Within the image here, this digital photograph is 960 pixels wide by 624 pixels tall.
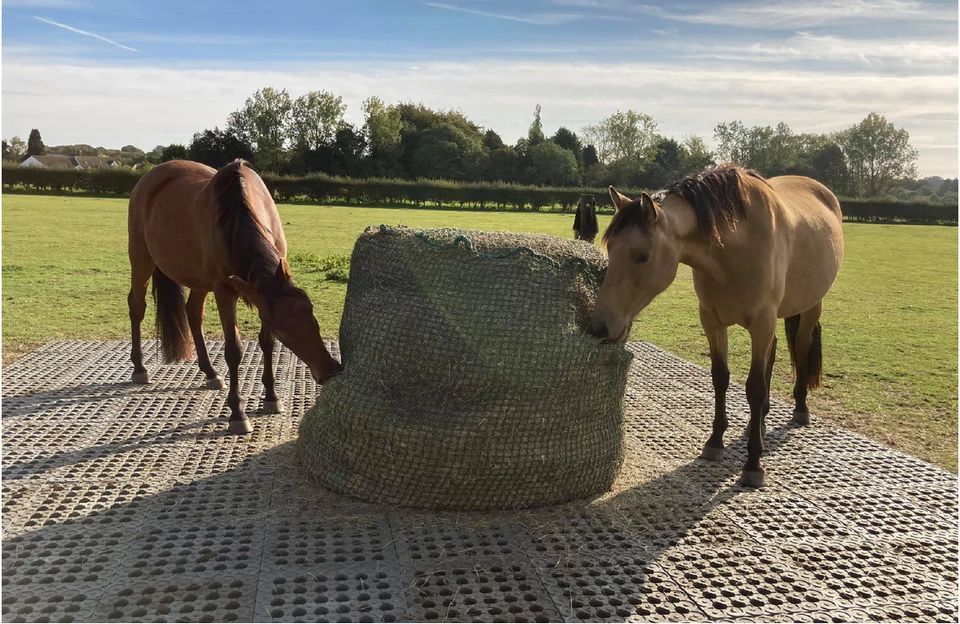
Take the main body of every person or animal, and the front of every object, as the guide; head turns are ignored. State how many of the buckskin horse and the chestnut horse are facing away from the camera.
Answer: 0

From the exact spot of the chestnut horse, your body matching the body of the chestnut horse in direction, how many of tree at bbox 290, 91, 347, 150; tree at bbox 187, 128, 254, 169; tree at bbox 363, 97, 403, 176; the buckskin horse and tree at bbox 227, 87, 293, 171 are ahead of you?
1

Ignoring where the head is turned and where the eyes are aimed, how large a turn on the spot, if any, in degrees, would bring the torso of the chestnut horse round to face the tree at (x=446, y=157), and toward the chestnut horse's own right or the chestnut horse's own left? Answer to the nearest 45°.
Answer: approximately 135° to the chestnut horse's own left

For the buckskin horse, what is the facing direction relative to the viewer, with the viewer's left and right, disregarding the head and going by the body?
facing the viewer and to the left of the viewer

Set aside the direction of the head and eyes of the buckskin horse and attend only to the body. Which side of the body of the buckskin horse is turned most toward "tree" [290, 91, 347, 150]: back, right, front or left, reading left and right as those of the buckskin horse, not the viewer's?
right

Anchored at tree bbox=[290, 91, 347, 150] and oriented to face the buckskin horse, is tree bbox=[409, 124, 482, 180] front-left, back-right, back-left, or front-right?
front-left

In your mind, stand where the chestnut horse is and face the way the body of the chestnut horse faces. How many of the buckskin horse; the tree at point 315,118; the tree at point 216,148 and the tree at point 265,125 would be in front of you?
1

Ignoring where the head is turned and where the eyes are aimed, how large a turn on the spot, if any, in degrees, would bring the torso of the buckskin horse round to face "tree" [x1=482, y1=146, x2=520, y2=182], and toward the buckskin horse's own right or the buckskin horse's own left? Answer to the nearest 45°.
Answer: approximately 135° to the buckskin horse's own right

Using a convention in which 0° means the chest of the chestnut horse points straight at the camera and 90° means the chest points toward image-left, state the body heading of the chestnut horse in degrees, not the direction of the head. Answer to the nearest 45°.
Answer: approximately 315°

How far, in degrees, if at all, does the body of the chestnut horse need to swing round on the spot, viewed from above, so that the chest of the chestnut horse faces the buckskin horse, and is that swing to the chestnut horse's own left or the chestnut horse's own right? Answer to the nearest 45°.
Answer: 0° — it already faces it

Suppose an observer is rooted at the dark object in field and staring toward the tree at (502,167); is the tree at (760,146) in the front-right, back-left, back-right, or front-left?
front-right

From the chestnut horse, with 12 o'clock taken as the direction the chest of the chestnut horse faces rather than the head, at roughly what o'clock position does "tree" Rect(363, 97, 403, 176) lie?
The tree is roughly at 8 o'clock from the chestnut horse.
